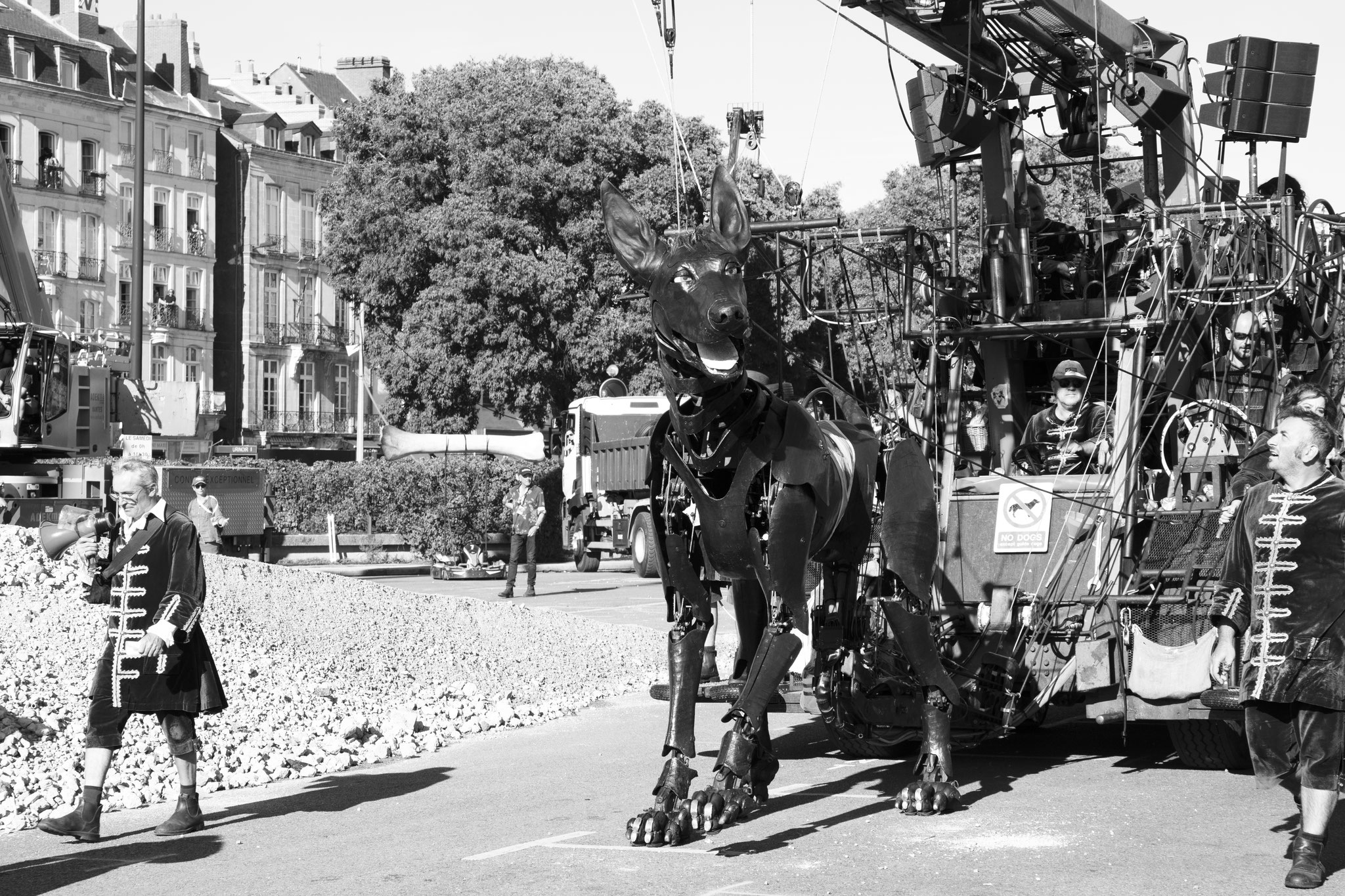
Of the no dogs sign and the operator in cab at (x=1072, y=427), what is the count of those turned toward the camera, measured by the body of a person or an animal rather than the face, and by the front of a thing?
2

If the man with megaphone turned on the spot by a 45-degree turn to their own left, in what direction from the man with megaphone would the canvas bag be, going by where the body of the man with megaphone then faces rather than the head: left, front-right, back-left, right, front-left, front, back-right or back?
left

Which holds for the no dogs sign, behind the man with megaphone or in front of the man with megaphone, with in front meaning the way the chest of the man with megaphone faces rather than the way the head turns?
behind

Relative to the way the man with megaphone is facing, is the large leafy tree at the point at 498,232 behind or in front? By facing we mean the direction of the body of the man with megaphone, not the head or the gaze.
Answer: behind

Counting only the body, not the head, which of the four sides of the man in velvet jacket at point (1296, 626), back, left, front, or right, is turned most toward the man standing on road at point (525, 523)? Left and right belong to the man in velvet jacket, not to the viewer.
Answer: right

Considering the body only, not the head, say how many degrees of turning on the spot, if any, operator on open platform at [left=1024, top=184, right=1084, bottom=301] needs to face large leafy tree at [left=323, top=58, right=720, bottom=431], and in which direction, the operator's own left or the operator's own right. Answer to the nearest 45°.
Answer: approximately 90° to the operator's own right

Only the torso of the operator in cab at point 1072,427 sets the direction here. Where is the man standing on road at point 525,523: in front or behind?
behind

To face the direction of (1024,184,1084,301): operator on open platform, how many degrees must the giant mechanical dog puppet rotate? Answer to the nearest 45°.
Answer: approximately 180°

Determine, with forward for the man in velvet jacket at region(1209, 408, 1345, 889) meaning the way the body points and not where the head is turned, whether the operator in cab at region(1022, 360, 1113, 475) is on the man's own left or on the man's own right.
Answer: on the man's own right

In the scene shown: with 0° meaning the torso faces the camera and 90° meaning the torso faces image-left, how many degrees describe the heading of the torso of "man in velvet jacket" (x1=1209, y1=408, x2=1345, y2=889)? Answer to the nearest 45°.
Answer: approximately 45°
